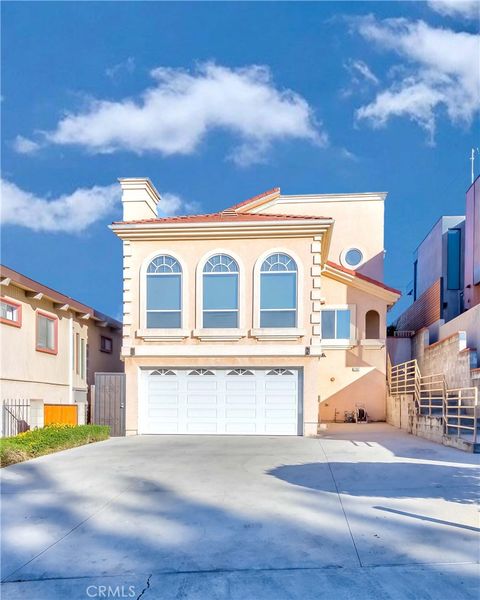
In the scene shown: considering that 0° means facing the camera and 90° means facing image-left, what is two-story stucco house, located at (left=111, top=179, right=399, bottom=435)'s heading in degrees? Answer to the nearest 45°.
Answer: approximately 0°

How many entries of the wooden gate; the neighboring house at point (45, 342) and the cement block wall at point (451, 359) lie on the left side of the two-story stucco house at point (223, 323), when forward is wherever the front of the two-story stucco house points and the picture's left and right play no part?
1

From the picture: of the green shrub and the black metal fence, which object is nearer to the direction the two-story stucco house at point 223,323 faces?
the green shrub

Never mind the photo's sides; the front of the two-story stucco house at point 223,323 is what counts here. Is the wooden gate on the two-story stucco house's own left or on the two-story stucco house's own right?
on the two-story stucco house's own right
